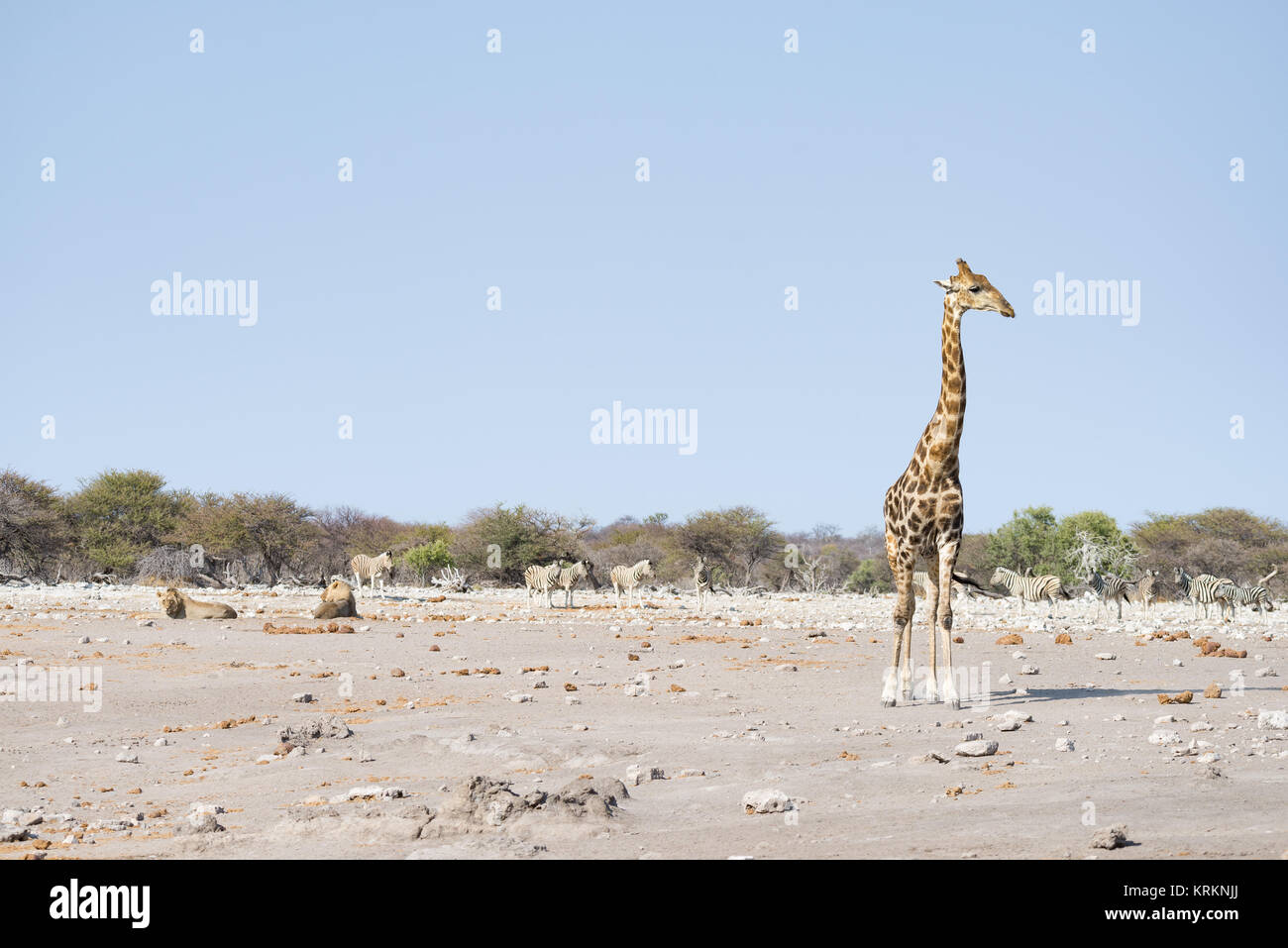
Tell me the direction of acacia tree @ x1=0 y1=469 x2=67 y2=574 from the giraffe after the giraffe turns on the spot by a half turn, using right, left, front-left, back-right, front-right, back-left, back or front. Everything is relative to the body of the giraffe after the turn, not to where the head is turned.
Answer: front

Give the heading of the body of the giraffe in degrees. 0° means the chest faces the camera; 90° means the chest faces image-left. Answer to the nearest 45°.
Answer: approximately 315°

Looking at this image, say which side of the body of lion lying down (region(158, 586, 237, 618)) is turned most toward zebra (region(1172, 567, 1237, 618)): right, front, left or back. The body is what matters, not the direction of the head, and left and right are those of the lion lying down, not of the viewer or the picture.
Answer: back

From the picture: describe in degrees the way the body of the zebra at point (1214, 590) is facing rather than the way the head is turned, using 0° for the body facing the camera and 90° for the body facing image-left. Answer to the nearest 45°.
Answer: approximately 90°

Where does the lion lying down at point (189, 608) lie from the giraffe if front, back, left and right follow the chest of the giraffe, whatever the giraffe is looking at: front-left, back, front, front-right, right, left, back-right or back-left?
back

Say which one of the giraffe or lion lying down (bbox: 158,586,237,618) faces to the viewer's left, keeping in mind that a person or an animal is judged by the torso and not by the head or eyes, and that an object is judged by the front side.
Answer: the lion lying down

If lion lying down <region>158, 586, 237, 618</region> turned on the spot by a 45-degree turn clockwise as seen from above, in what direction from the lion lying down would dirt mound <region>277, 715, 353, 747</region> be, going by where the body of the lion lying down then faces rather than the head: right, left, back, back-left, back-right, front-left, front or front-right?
back-left

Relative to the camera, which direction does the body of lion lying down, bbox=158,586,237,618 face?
to the viewer's left
